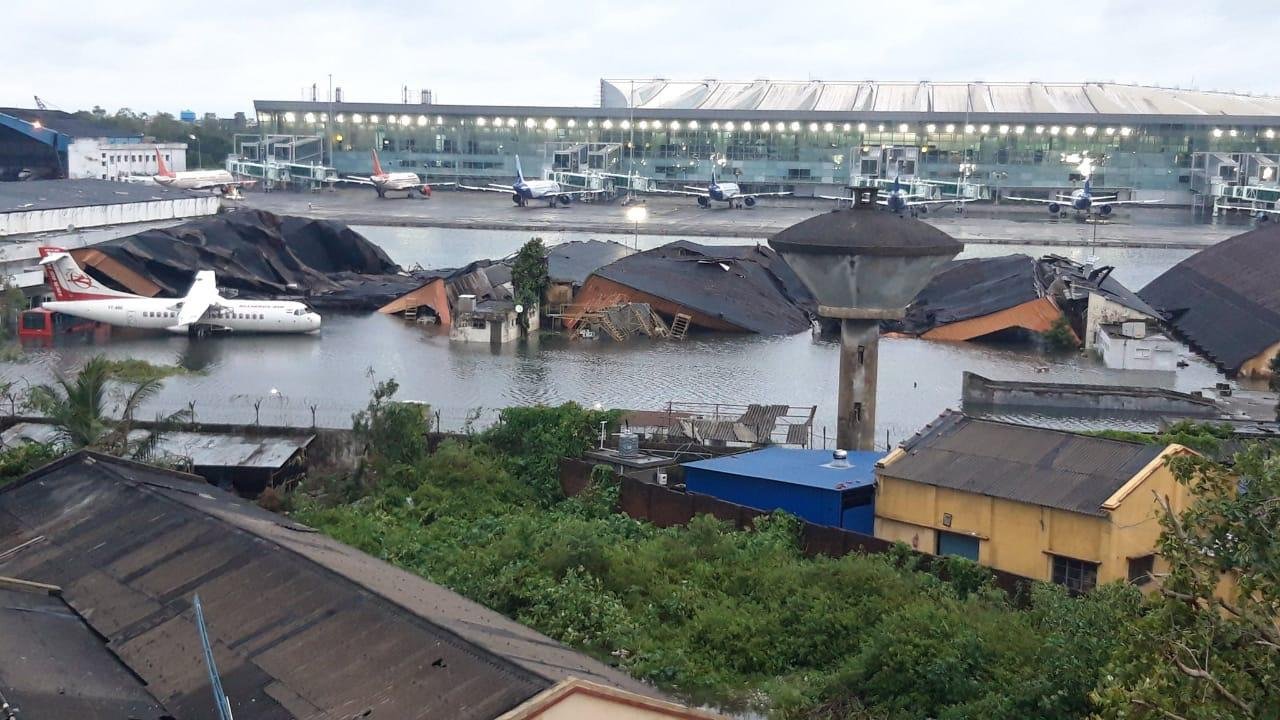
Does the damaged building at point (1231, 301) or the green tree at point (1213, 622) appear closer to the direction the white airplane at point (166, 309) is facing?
the damaged building

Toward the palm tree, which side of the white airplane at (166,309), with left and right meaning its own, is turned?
right

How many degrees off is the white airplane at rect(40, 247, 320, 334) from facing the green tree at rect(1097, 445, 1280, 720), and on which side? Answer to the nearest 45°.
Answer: approximately 90° to its right

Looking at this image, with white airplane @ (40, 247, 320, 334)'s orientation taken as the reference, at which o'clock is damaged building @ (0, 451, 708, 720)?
The damaged building is roughly at 3 o'clock from the white airplane.

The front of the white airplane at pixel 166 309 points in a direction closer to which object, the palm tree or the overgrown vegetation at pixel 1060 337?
the overgrown vegetation

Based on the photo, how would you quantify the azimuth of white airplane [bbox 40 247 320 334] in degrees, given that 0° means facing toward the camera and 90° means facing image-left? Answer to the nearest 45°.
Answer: approximately 270°

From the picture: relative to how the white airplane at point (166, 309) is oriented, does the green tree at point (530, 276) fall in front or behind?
in front

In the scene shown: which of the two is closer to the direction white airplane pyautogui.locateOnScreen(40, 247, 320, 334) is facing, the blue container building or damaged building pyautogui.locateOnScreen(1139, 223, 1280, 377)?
the damaged building

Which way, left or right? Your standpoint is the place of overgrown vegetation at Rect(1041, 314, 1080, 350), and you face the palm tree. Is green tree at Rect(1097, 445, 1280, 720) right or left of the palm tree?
left

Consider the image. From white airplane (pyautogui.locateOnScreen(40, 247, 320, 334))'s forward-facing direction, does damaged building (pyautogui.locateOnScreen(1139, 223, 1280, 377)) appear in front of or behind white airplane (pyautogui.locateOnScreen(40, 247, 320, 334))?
in front

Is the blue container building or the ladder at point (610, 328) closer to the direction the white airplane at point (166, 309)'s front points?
the ladder
